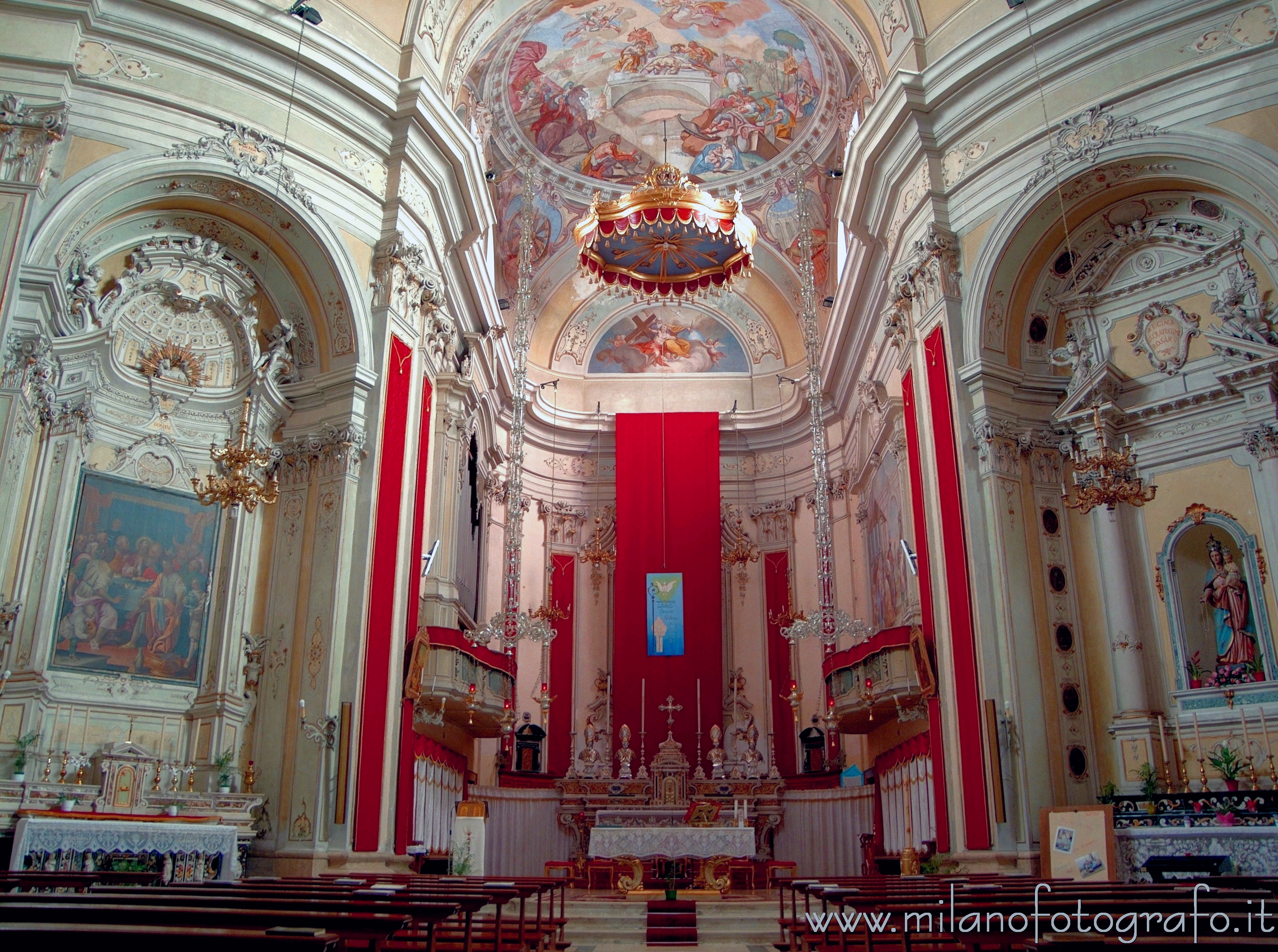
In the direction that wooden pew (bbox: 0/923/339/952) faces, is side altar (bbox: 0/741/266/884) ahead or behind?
ahead

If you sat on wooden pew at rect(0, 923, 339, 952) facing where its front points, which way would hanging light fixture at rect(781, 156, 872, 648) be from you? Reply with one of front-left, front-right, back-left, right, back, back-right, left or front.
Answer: front-right

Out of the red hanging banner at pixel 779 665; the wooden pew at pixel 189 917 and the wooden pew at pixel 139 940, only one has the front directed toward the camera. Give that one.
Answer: the red hanging banner

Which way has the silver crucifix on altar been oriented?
toward the camera

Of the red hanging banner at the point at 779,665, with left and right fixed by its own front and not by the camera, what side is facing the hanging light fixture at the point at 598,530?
right

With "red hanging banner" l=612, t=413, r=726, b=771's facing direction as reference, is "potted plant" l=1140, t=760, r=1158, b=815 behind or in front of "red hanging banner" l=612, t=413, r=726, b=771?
in front

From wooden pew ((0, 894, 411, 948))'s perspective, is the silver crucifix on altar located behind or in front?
in front

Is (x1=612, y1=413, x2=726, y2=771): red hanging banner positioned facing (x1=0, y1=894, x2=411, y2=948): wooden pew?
yes

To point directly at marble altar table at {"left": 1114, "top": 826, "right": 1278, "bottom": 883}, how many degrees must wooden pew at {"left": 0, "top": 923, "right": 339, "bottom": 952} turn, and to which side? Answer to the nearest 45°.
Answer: approximately 45° to its right

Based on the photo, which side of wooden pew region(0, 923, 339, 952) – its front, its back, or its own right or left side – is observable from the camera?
back

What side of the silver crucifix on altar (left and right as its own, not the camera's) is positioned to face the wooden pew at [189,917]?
front

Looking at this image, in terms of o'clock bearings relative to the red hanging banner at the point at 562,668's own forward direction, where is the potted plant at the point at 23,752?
The potted plant is roughly at 1 o'clock from the red hanging banner.

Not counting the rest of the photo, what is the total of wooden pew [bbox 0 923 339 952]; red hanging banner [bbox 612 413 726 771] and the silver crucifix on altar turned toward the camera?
2

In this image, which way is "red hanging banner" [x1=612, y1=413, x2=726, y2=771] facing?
toward the camera
